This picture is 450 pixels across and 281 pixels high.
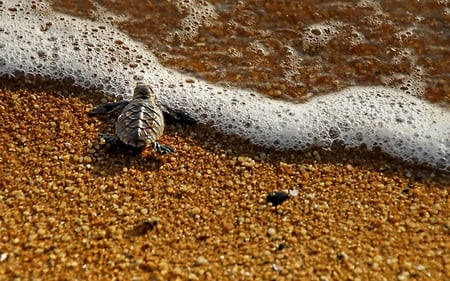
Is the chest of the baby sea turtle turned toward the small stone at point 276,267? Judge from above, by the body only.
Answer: no

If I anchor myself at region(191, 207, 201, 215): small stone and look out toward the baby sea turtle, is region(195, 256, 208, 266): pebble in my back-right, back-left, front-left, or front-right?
back-left

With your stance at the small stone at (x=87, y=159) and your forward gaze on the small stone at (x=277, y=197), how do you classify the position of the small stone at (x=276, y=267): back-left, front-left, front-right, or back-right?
front-right

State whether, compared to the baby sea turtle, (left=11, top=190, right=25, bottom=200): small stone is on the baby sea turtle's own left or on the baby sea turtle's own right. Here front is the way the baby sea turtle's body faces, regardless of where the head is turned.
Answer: on the baby sea turtle's own left

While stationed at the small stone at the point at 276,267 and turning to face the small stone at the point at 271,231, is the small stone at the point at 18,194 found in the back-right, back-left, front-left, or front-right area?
front-left

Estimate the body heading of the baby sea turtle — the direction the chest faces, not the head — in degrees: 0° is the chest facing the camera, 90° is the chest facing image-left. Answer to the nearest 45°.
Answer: approximately 180°

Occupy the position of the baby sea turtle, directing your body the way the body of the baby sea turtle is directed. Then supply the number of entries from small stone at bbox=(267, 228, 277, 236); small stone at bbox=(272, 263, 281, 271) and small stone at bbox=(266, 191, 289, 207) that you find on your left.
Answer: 0

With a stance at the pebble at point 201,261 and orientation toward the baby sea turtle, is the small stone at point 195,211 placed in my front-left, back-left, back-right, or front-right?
front-right

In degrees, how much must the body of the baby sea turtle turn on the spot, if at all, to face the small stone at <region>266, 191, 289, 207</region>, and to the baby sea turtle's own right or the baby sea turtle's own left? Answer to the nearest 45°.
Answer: approximately 135° to the baby sea turtle's own right

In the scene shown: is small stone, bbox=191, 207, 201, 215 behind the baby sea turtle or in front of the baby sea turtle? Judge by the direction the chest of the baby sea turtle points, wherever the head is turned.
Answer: behind

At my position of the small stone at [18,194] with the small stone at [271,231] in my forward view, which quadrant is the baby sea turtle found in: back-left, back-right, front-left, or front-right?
front-left

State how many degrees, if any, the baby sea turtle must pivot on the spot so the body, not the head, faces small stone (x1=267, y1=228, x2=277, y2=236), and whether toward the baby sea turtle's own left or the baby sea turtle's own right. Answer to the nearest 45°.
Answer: approximately 135° to the baby sea turtle's own right

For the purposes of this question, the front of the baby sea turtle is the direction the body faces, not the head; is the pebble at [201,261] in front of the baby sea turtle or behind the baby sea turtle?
behind
